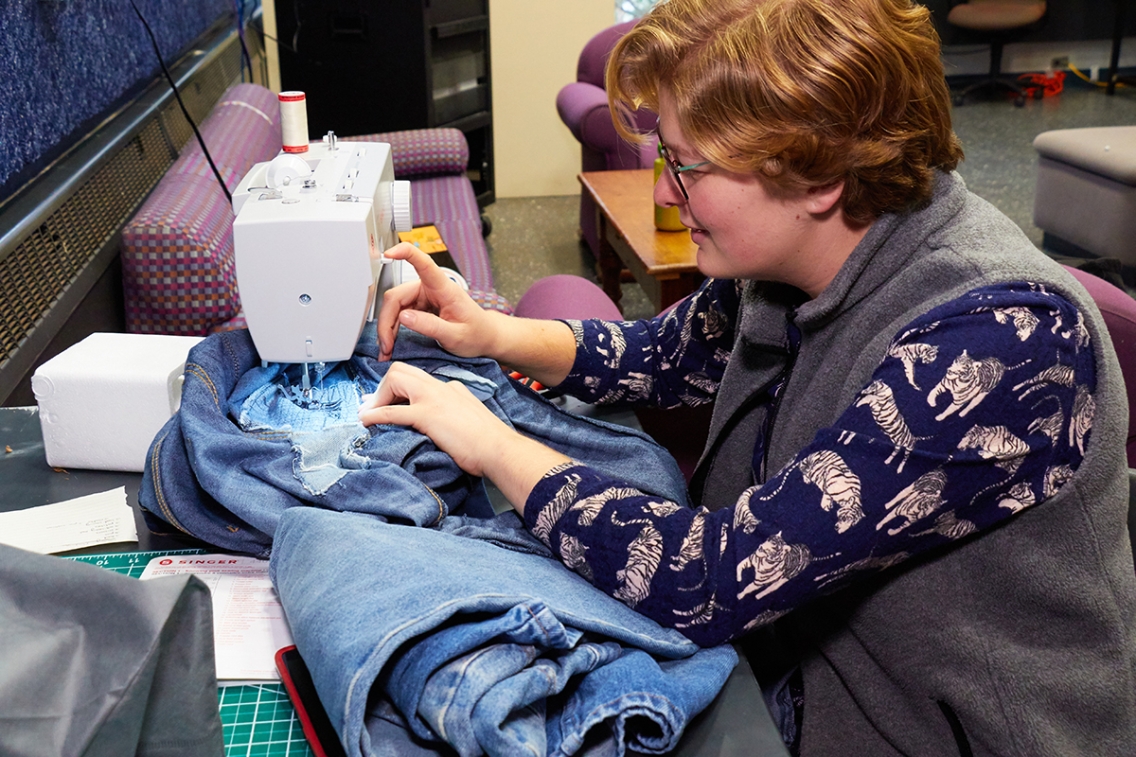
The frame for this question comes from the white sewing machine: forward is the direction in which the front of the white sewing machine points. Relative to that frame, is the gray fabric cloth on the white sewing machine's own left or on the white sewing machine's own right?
on the white sewing machine's own right

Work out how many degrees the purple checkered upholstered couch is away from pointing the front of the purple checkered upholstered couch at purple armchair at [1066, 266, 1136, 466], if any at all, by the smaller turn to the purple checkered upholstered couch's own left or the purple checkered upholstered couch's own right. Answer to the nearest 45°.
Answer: approximately 45° to the purple checkered upholstered couch's own right

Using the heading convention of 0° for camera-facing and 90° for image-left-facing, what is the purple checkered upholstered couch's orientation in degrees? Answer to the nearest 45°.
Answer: approximately 270°

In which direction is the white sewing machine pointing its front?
to the viewer's right

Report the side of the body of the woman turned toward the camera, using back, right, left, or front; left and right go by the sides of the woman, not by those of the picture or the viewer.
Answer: left

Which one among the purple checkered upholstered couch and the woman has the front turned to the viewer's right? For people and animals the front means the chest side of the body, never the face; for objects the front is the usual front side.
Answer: the purple checkered upholstered couch

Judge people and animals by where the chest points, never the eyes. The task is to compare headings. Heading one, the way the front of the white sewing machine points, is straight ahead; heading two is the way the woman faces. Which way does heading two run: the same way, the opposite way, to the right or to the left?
the opposite way

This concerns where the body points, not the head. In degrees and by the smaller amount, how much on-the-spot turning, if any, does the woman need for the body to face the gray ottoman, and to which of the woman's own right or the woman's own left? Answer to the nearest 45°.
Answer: approximately 90° to the woman's own right

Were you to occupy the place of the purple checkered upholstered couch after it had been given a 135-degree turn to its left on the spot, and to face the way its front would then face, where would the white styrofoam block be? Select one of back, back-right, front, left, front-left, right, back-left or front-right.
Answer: back-left

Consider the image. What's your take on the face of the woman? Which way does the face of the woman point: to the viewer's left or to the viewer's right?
to the viewer's left
